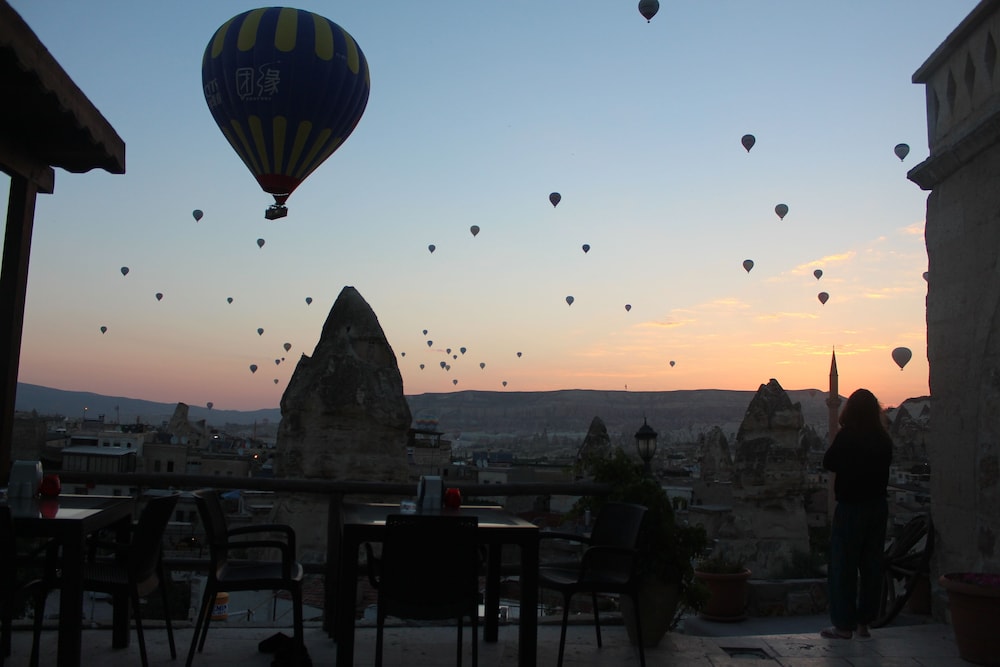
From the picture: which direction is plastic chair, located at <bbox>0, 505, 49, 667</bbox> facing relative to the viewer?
to the viewer's right

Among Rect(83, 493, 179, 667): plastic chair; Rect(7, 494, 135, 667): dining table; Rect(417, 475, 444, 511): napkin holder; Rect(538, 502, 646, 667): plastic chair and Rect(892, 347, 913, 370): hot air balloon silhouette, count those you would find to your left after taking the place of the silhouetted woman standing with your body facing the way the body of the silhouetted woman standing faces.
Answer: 4

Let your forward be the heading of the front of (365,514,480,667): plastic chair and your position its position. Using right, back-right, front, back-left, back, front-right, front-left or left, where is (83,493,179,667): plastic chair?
left

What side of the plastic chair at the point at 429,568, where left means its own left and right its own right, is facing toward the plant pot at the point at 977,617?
right

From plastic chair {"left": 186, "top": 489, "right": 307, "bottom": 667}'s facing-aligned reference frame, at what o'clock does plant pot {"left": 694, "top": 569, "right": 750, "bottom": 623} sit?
The plant pot is roughly at 11 o'clock from the plastic chair.

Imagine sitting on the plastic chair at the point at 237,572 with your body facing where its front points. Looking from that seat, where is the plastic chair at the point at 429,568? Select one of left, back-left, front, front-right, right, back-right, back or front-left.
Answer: front-right

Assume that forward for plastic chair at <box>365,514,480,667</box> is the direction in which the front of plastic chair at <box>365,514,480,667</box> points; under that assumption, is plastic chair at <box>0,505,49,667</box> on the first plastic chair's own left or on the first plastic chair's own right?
on the first plastic chair's own left

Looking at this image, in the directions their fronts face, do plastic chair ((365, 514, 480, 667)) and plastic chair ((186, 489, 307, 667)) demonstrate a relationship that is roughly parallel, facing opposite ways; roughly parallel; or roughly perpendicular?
roughly perpendicular

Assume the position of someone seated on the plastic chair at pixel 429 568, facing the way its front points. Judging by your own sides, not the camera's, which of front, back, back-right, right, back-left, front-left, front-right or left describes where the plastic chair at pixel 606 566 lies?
front-right

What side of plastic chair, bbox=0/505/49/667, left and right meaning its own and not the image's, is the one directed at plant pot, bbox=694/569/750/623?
front

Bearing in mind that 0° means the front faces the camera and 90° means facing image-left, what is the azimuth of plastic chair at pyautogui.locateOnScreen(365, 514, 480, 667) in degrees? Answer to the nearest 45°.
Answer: approximately 180°

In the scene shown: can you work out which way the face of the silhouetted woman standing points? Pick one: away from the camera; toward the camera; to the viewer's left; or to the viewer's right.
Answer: away from the camera

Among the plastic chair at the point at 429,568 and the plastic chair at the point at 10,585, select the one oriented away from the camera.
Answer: the plastic chair at the point at 429,568
